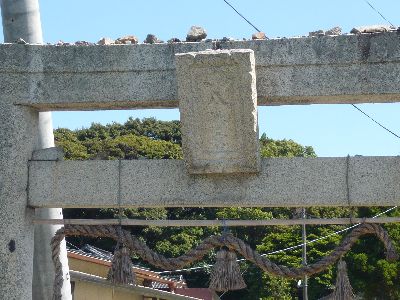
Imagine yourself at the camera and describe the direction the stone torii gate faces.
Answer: facing the viewer
